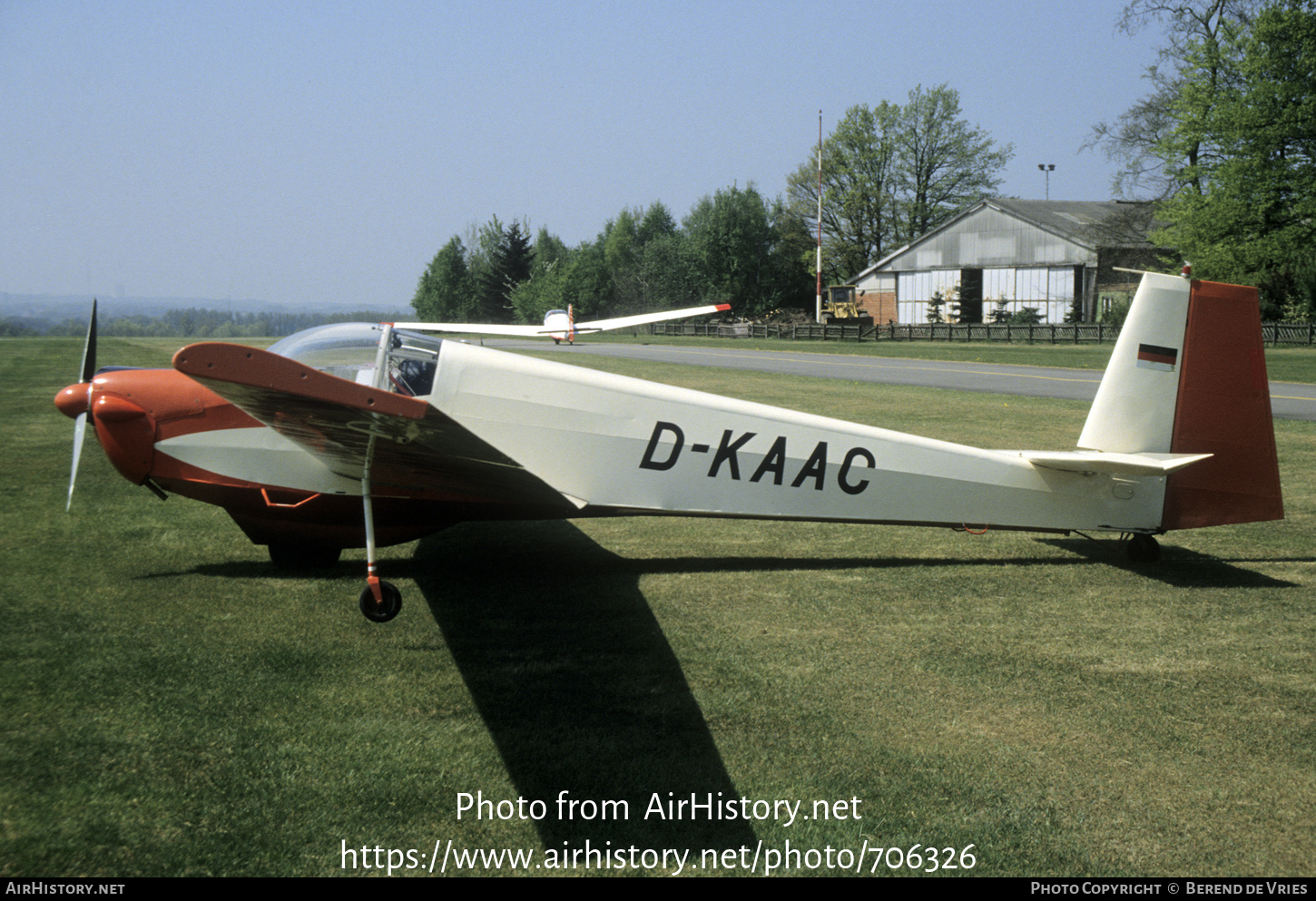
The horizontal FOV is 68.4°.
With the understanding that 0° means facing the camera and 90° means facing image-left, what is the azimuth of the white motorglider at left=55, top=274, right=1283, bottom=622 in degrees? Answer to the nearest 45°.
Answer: approximately 90°
